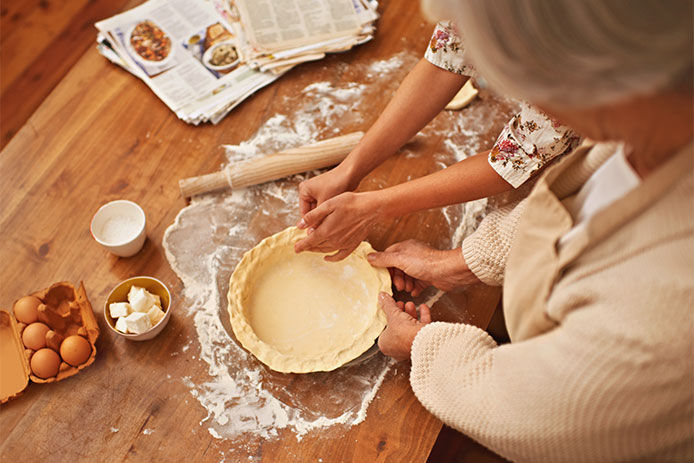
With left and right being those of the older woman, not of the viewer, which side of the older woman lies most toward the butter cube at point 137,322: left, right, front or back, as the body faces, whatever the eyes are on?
front

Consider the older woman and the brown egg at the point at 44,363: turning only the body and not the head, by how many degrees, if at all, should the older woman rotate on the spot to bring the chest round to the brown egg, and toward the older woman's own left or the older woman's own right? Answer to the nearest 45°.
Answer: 0° — they already face it

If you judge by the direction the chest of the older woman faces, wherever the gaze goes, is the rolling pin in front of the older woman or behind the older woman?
in front

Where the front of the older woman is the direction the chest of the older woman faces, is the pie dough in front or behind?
in front

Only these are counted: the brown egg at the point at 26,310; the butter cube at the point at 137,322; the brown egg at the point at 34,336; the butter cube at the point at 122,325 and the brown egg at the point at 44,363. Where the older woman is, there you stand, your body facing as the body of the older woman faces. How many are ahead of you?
5

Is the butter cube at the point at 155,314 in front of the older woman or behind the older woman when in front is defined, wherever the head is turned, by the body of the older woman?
in front

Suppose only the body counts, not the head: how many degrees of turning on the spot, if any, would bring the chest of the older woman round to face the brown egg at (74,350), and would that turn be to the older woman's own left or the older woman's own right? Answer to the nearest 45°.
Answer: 0° — they already face it

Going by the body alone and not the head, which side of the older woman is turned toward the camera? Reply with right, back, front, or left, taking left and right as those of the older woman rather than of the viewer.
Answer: left

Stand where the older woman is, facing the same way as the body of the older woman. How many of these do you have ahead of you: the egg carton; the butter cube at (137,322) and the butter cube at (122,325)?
3

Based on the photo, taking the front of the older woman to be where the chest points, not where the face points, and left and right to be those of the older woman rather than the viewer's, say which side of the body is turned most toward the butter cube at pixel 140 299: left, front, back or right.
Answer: front
